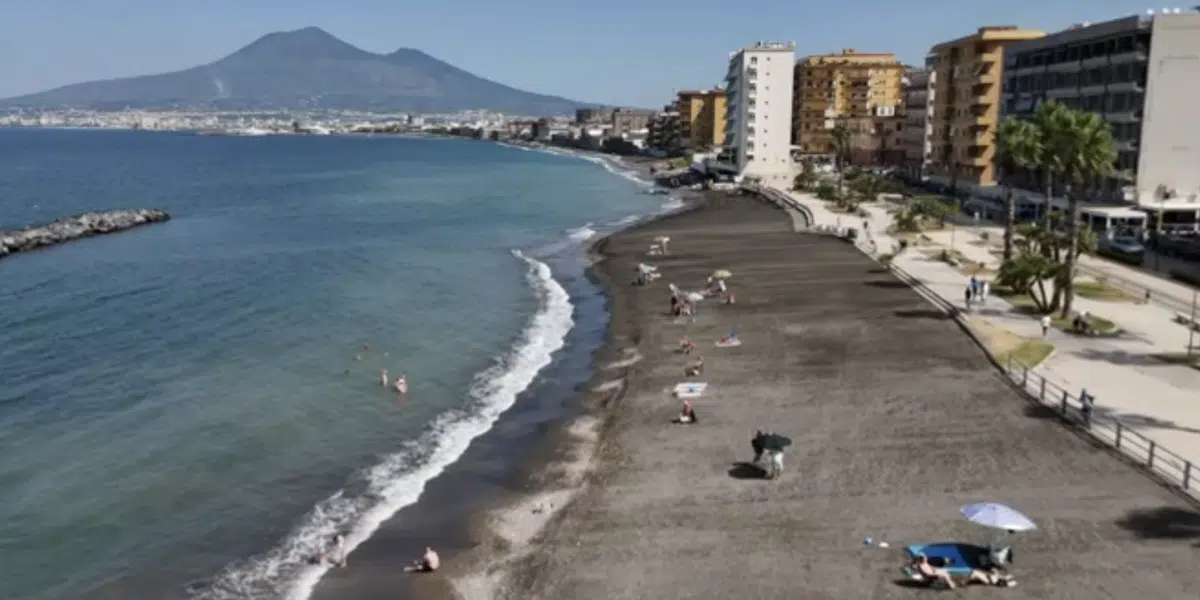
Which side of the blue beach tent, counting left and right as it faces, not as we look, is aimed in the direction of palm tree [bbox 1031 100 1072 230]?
back

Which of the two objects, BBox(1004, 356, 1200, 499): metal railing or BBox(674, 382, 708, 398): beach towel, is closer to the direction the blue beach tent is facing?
the beach towel

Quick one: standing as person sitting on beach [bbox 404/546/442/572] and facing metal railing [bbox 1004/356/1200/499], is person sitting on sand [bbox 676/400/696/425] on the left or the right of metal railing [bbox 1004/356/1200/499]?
left

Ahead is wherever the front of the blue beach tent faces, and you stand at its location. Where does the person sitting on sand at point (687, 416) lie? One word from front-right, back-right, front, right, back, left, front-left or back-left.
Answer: back-right

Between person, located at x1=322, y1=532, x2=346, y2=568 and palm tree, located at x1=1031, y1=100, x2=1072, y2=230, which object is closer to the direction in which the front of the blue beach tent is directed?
the person

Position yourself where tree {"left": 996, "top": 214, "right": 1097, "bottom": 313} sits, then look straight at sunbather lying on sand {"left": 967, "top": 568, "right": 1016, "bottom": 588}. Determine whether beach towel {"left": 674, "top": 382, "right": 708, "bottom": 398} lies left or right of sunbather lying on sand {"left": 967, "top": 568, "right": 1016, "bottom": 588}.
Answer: right

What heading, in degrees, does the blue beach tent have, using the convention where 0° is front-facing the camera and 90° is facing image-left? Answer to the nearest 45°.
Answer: approximately 90°
